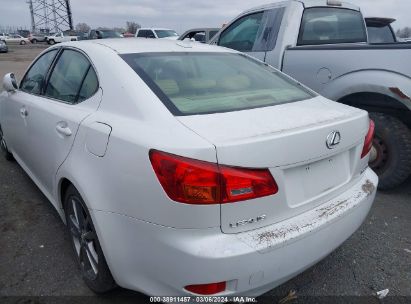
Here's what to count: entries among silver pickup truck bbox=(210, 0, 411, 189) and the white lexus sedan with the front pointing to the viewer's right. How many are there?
0

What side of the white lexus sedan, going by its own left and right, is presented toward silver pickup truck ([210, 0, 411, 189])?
right

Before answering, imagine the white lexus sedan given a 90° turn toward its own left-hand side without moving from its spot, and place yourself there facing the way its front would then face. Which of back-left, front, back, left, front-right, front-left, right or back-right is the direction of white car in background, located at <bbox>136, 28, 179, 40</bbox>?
back-right

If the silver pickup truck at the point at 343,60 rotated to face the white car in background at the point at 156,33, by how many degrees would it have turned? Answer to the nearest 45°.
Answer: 0° — it already faces it

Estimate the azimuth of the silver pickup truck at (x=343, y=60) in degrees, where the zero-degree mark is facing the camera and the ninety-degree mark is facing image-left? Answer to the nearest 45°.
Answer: approximately 135°

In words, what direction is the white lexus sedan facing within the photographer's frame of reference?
facing away from the viewer and to the left of the viewer

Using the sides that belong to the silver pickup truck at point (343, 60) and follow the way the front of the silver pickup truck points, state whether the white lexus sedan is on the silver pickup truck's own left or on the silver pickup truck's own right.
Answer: on the silver pickup truck's own left
